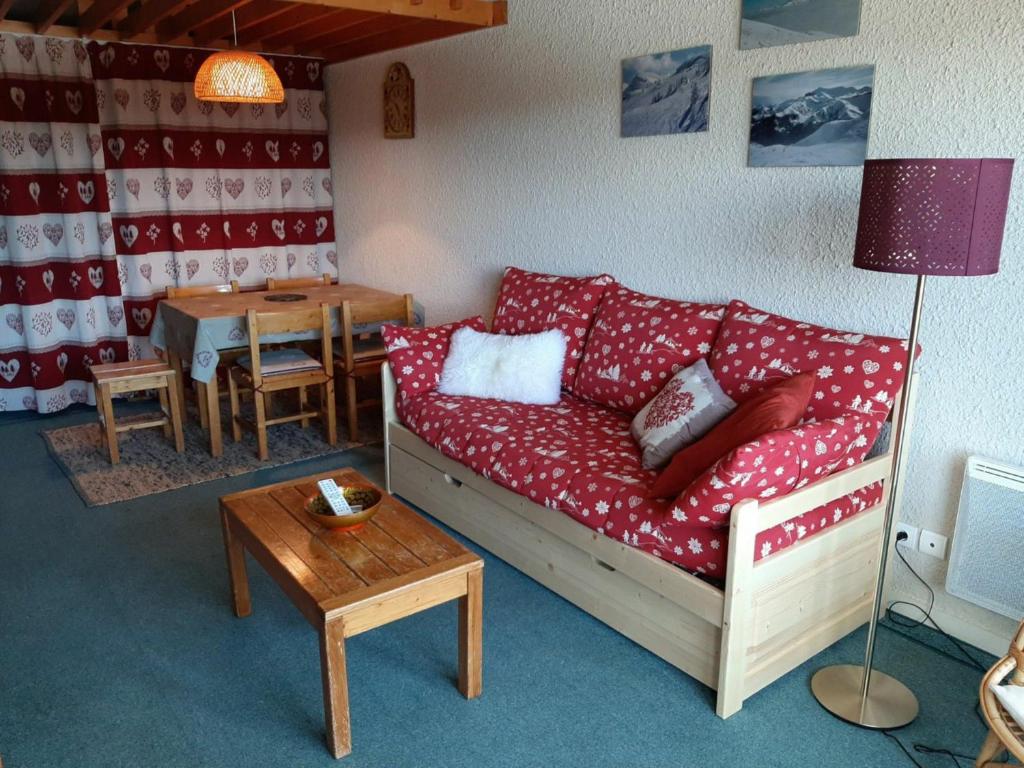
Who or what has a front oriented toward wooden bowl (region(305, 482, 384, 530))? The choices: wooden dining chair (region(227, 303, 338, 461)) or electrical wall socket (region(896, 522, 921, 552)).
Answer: the electrical wall socket

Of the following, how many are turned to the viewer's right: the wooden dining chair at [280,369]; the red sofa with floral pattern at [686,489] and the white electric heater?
0

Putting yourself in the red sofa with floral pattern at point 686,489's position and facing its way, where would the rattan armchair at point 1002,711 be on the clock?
The rattan armchair is roughly at 9 o'clock from the red sofa with floral pattern.

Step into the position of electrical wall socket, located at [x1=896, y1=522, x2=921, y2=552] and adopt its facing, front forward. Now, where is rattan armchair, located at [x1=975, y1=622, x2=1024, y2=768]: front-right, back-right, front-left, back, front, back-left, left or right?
front-left

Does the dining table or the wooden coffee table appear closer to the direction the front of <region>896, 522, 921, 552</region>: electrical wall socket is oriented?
the wooden coffee table

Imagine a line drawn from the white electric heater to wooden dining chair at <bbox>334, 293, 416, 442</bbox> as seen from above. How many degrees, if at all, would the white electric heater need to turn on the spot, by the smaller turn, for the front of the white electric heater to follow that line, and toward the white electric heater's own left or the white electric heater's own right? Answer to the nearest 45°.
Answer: approximately 45° to the white electric heater's own right

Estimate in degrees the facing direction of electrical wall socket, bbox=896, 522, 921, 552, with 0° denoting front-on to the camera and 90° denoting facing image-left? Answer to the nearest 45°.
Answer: approximately 45°

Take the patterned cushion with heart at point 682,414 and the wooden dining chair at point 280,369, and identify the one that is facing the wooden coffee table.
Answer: the patterned cushion with heart

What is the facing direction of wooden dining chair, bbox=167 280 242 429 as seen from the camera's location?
facing the viewer and to the right of the viewer

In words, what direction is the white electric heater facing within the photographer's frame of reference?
facing the viewer and to the left of the viewer

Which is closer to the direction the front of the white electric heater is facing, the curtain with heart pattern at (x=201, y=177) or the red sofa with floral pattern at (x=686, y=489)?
the red sofa with floral pattern

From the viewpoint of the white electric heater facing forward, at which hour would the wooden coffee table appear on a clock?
The wooden coffee table is roughly at 12 o'clock from the white electric heater.

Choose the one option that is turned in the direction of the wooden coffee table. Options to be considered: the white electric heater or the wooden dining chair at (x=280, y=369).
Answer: the white electric heater
